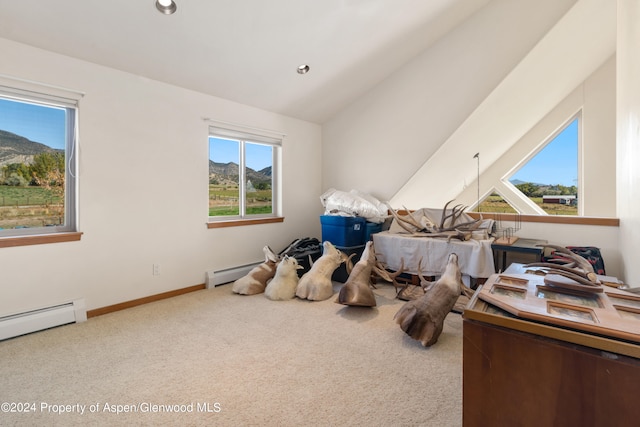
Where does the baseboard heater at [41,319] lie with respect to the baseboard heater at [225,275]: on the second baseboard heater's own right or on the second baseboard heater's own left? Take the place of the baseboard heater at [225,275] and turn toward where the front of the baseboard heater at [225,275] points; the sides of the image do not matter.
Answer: on the second baseboard heater's own right

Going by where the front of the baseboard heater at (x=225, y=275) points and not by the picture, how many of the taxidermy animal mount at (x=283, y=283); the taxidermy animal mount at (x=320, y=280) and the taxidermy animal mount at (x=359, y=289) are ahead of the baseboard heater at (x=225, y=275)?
3

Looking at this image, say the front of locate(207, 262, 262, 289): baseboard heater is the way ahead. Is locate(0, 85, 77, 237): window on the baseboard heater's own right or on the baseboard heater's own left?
on the baseboard heater's own right

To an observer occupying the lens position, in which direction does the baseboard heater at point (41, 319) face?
facing the viewer and to the right of the viewer

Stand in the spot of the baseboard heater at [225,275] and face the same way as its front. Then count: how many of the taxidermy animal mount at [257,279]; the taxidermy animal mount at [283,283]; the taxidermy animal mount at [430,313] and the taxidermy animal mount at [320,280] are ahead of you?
4

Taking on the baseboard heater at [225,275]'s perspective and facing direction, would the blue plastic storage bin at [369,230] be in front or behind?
in front

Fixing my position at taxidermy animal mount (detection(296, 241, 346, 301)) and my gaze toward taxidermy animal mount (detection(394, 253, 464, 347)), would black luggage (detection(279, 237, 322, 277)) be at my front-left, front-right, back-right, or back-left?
back-left

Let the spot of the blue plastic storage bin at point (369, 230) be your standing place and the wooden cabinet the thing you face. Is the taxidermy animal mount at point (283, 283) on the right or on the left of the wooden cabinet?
right

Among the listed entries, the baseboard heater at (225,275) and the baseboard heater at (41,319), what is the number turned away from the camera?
0

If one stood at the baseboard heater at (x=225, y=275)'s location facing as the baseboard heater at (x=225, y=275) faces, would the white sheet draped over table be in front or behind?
in front
